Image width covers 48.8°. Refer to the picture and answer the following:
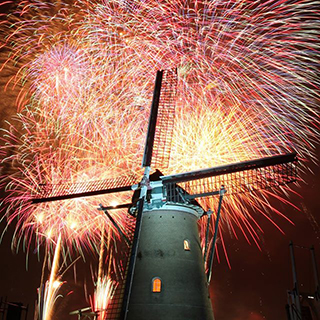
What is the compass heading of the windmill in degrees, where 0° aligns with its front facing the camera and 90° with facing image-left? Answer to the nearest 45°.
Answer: approximately 45°
